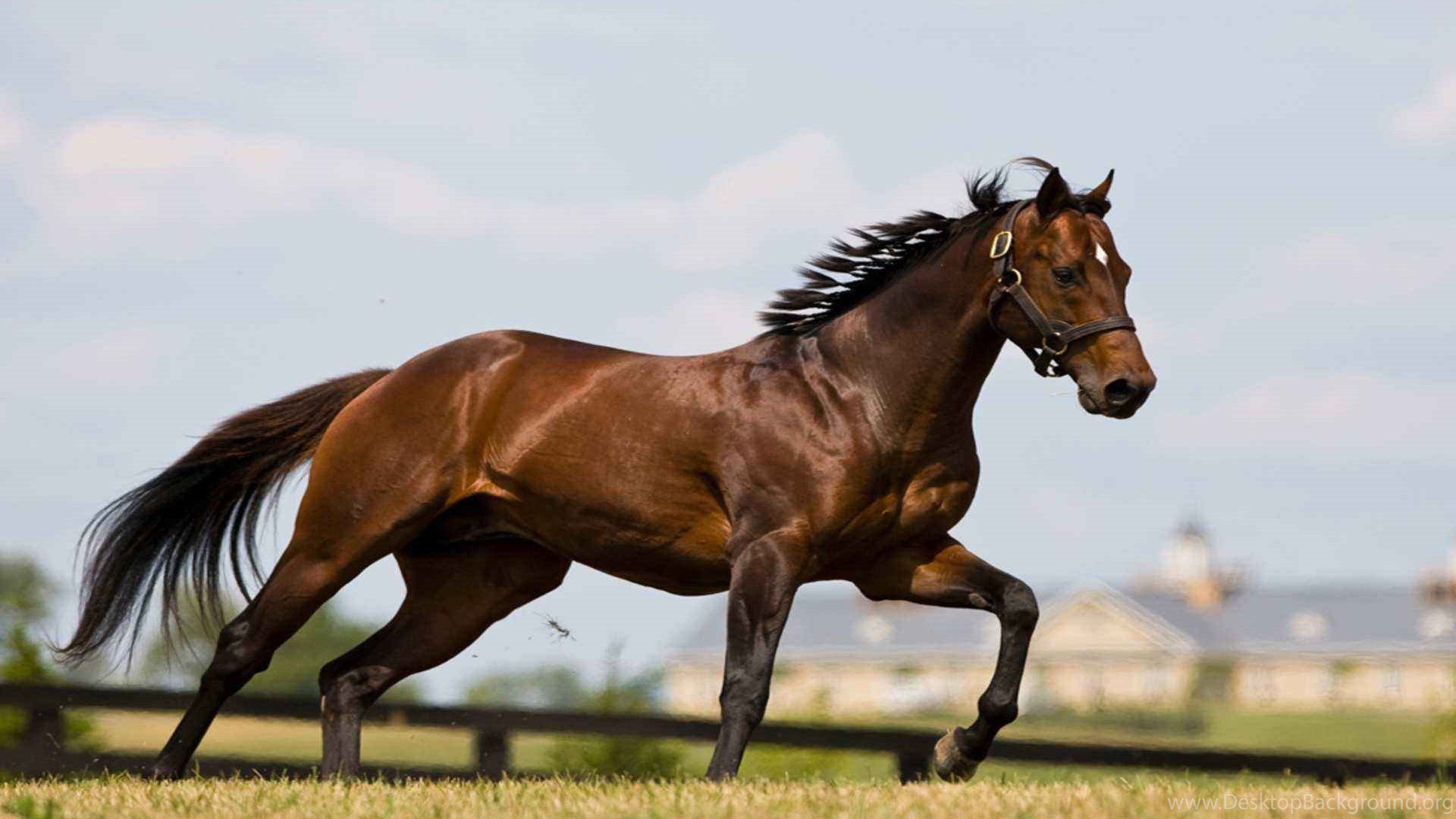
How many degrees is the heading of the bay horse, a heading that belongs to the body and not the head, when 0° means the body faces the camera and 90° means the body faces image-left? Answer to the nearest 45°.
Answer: approximately 270°

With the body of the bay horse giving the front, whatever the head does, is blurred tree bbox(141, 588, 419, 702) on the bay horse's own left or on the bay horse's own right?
on the bay horse's own left

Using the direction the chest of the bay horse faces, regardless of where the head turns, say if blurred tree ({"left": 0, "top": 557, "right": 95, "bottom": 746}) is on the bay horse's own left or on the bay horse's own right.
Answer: on the bay horse's own left
